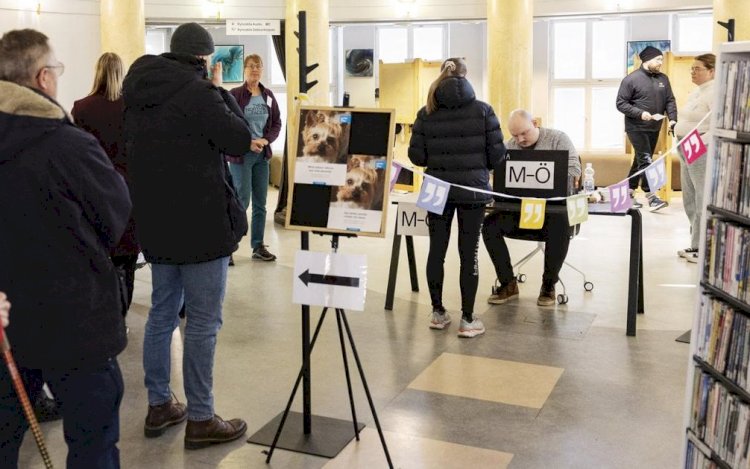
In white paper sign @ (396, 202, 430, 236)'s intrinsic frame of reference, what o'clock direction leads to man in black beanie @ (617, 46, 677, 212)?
The man in black beanie is roughly at 7 o'clock from the white paper sign.

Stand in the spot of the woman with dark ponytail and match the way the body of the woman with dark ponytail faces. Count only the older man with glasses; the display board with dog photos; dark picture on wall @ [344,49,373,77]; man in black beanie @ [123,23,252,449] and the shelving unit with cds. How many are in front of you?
1

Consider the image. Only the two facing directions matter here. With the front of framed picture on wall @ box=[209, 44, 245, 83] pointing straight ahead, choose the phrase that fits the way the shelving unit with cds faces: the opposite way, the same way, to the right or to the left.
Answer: to the right

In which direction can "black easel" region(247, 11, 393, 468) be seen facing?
toward the camera

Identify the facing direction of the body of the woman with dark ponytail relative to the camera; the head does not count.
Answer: away from the camera

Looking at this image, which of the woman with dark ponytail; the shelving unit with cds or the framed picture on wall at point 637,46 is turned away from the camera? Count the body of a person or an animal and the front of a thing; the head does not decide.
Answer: the woman with dark ponytail

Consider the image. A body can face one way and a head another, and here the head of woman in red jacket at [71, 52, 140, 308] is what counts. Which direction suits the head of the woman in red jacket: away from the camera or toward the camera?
away from the camera

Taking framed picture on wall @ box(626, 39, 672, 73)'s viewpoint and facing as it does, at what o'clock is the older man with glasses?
The older man with glasses is roughly at 12 o'clock from the framed picture on wall.

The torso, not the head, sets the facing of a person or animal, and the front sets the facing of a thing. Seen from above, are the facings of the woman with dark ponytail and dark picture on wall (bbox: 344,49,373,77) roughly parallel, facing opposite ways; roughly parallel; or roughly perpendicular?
roughly parallel, facing opposite ways

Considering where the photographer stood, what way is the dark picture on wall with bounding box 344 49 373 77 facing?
facing the viewer

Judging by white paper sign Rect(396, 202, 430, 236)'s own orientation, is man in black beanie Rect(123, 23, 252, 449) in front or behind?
in front

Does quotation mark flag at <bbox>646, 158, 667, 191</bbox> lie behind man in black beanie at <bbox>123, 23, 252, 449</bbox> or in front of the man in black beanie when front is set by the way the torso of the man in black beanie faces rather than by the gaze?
in front

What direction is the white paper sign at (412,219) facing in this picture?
toward the camera

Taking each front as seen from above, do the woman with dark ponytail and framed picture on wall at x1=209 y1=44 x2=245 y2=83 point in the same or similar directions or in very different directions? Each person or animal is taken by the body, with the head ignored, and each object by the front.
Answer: very different directions

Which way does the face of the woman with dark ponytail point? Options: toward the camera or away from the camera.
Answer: away from the camera

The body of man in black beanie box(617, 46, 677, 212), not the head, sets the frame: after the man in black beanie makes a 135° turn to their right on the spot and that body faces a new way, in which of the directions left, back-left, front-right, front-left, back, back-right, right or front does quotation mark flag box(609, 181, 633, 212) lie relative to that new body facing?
left

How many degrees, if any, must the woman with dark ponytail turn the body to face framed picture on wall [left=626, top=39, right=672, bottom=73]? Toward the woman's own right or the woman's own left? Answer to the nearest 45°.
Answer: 0° — they already face it
